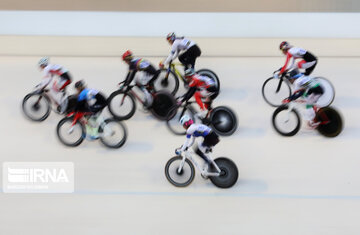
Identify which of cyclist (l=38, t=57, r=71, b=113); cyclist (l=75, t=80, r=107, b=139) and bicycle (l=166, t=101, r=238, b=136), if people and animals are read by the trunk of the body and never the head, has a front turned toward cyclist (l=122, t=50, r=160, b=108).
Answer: the bicycle

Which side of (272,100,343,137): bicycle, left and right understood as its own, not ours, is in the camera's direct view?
left

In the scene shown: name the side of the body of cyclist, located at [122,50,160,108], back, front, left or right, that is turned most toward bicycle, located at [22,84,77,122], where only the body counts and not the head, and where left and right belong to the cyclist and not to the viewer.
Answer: front

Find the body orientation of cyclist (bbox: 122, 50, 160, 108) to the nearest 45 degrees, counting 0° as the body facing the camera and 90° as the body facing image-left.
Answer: approximately 90°

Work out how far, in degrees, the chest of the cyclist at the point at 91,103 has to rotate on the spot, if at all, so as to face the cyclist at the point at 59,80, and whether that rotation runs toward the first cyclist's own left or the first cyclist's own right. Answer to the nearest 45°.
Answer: approximately 45° to the first cyclist's own right

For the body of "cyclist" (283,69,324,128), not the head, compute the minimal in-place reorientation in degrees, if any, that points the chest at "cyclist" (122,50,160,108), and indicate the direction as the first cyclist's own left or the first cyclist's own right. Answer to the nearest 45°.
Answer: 0° — they already face them

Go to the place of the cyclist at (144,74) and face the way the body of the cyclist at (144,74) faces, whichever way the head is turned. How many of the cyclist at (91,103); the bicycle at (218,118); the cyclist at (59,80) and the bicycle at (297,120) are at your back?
2

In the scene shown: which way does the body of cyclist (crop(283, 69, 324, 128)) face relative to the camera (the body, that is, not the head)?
to the viewer's left

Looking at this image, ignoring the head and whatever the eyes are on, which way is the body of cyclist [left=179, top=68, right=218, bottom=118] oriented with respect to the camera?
to the viewer's left
